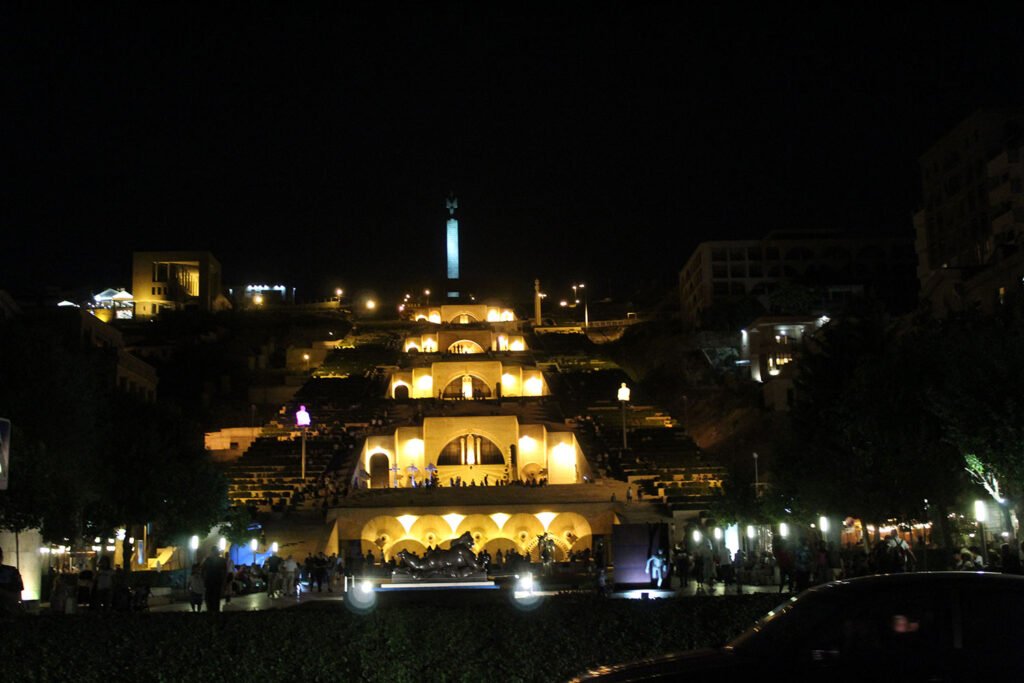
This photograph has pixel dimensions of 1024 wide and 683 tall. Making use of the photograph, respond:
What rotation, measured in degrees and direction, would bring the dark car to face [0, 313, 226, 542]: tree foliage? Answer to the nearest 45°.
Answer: approximately 45° to its right

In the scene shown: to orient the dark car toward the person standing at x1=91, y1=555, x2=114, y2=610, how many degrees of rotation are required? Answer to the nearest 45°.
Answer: approximately 45° to its right

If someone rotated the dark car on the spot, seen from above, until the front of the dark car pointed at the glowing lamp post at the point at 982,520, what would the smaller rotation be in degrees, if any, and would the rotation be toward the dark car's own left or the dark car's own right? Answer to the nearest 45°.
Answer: approximately 90° to the dark car's own right

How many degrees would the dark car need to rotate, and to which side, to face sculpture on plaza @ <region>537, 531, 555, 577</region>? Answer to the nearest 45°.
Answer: approximately 90° to its right

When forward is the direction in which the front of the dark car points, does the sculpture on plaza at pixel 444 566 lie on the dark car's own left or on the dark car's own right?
on the dark car's own right

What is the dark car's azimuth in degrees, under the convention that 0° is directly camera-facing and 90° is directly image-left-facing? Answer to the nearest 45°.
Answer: approximately 90°

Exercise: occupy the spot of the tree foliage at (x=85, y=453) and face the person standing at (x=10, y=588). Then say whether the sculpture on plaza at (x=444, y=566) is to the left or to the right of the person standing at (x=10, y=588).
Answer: left

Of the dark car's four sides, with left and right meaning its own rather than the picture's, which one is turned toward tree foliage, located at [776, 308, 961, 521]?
right
